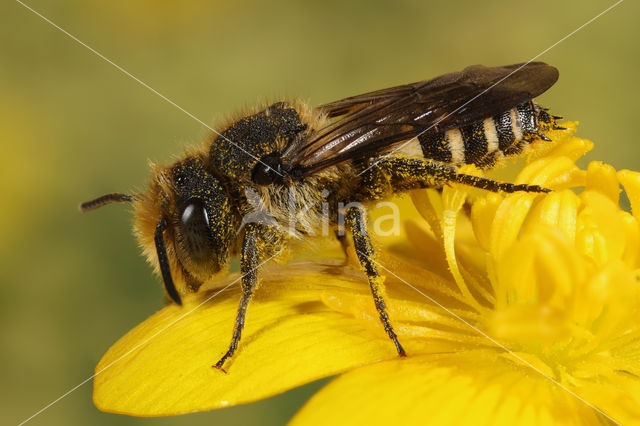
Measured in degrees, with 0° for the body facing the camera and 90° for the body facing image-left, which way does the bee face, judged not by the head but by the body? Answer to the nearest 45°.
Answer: approximately 90°
